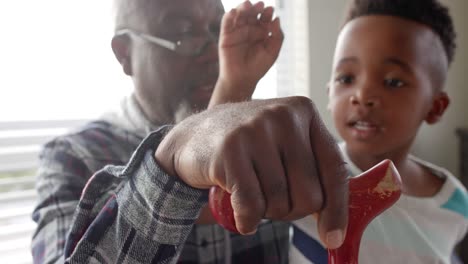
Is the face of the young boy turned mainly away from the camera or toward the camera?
toward the camera

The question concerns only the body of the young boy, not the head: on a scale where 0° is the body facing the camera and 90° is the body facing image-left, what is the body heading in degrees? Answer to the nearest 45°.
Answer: approximately 45°

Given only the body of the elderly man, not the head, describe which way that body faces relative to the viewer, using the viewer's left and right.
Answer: facing the viewer and to the right of the viewer

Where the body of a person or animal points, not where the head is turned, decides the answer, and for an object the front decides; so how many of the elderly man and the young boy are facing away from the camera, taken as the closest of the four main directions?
0

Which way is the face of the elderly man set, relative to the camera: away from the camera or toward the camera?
toward the camera
